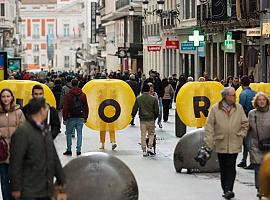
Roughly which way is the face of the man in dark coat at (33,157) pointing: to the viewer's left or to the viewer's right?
to the viewer's right

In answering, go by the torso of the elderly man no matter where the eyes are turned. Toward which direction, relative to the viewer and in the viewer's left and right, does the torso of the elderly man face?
facing the viewer

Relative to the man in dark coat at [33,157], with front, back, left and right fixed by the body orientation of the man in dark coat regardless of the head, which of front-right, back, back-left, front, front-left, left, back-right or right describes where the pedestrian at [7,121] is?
back-left

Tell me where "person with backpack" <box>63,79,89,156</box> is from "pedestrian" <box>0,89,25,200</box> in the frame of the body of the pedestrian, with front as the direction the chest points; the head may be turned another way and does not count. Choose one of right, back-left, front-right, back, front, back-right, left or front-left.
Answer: back

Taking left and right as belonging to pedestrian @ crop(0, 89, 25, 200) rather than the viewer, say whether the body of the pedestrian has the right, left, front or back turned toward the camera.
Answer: front

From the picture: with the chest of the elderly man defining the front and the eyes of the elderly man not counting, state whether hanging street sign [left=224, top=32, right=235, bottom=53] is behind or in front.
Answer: behind

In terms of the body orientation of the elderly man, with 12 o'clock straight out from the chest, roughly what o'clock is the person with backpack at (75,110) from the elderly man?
The person with backpack is roughly at 5 o'clock from the elderly man.
